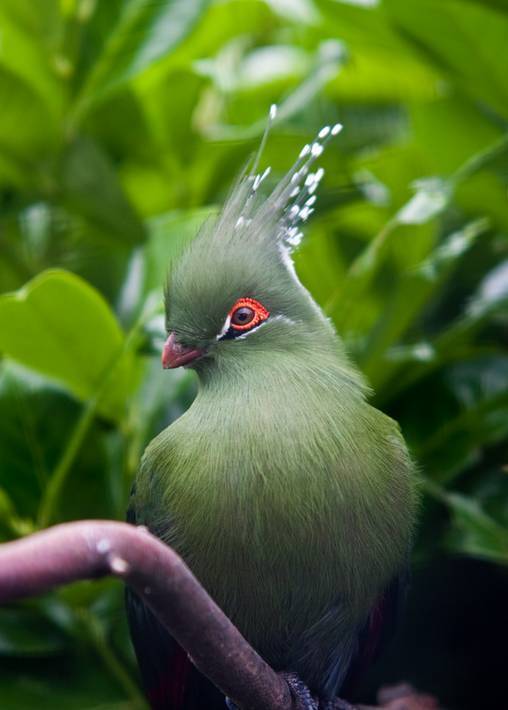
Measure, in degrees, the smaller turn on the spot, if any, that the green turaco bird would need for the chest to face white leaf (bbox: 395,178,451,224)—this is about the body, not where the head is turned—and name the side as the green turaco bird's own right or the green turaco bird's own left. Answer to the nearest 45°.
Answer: approximately 135° to the green turaco bird's own left

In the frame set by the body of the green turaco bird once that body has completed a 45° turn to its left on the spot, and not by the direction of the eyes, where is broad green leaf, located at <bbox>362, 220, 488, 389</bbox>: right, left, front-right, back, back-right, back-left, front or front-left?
left

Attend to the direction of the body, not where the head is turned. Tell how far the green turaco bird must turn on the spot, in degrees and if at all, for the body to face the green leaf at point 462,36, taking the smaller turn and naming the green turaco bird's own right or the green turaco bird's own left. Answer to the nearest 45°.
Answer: approximately 135° to the green turaco bird's own left

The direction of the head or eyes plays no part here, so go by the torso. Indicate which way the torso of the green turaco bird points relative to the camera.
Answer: toward the camera
